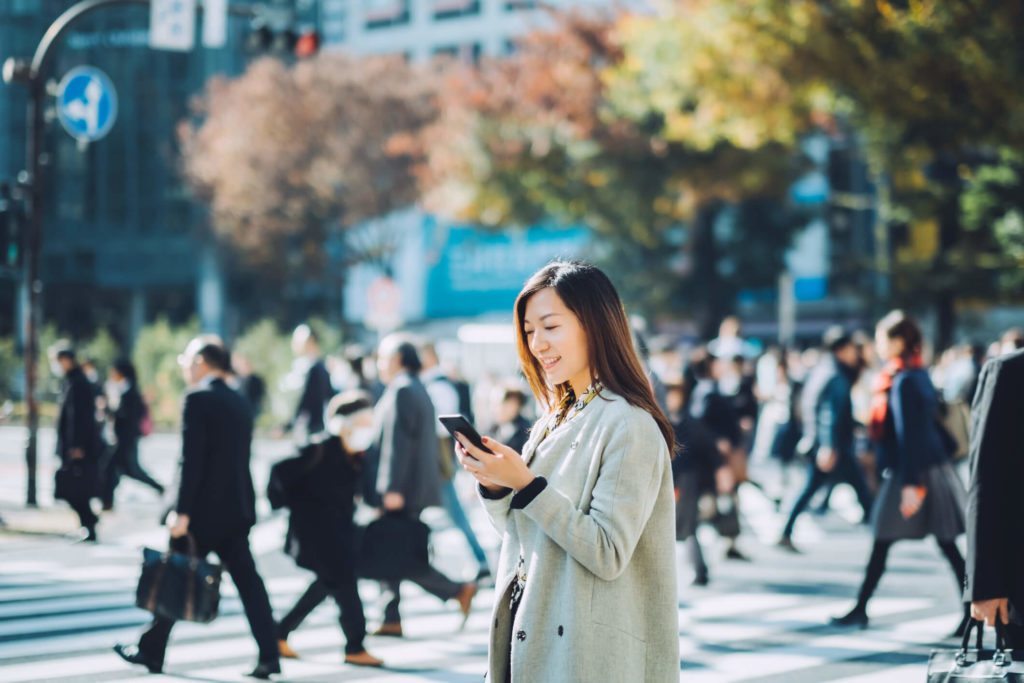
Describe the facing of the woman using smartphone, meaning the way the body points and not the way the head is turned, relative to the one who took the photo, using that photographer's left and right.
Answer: facing the viewer and to the left of the viewer

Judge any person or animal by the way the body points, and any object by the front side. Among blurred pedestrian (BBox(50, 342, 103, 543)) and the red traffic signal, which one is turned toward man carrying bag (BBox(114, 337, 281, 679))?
the red traffic signal

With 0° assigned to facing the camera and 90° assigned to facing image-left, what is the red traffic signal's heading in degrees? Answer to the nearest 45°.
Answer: approximately 0°

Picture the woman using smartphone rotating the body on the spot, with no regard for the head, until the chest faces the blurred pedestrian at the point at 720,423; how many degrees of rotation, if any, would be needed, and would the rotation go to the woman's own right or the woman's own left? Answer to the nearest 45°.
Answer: approximately 135° to the woman's own right

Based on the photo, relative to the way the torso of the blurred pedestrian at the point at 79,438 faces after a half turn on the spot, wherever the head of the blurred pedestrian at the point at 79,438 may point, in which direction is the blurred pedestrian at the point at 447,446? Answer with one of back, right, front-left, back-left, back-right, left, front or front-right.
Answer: front-right

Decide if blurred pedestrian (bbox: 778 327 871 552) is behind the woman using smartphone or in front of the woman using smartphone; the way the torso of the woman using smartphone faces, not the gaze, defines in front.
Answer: behind

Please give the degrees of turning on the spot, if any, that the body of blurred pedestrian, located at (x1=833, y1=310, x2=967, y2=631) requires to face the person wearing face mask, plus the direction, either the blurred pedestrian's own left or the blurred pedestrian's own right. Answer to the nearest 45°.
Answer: approximately 45° to the blurred pedestrian's own left

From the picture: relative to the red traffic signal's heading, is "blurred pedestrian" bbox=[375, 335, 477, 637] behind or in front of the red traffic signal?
in front

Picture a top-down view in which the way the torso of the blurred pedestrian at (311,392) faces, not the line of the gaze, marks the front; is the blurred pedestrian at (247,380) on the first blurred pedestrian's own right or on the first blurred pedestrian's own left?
on the first blurred pedestrian's own right

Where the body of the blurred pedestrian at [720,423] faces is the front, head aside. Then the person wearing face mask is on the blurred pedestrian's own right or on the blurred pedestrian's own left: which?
on the blurred pedestrian's own right

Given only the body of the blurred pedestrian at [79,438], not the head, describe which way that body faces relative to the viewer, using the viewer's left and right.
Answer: facing to the left of the viewer

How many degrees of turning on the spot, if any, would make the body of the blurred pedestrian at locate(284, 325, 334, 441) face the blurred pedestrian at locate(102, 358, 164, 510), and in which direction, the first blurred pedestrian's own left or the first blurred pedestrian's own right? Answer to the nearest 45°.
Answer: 0° — they already face them

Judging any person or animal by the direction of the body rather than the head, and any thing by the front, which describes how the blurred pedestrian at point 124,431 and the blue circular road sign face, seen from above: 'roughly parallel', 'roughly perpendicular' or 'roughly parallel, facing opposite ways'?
roughly perpendicular

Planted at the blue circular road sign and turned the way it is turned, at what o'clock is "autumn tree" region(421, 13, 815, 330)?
The autumn tree is roughly at 7 o'clock from the blue circular road sign.

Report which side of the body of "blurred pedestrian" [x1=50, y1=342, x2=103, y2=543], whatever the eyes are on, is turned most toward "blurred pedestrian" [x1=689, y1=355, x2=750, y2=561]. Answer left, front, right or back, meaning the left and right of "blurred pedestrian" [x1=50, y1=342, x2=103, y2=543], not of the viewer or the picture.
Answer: back
